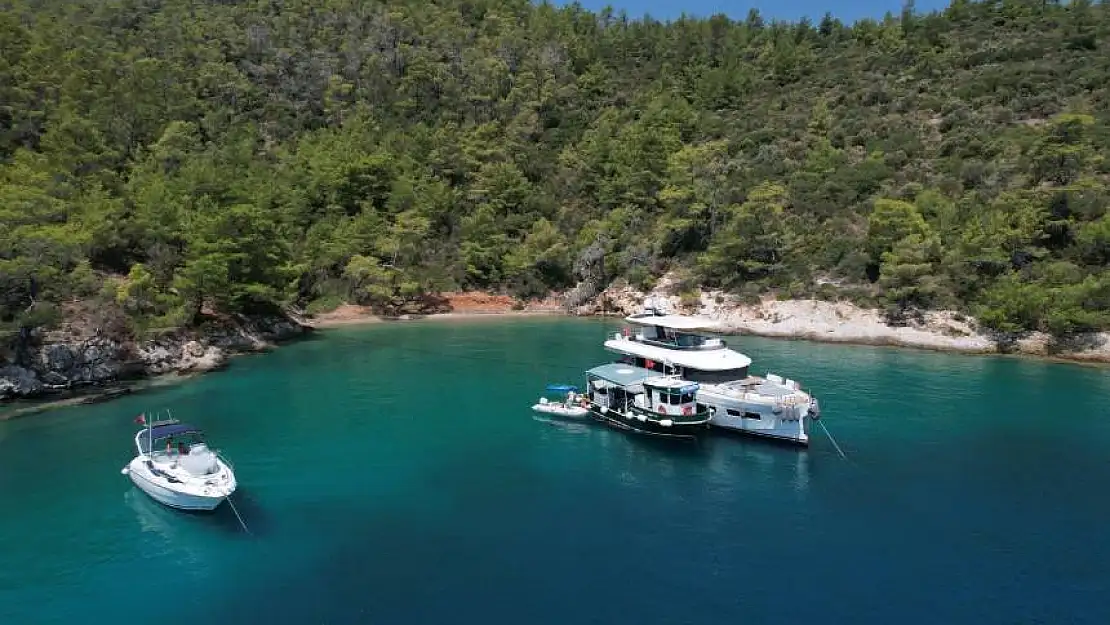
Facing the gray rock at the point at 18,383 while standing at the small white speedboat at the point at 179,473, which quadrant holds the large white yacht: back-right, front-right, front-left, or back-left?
back-right

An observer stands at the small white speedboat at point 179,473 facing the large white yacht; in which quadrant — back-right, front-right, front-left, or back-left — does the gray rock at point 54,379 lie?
back-left

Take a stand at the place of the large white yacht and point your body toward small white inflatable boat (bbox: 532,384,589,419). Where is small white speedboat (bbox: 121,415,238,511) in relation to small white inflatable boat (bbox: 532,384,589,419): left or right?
left

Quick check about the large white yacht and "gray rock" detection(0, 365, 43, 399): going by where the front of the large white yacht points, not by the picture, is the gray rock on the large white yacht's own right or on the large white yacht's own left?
on the large white yacht's own right

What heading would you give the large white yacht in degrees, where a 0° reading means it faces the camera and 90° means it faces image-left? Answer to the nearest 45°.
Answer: approximately 315°

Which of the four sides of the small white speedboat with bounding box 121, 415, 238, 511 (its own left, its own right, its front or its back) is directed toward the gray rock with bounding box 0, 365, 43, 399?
back

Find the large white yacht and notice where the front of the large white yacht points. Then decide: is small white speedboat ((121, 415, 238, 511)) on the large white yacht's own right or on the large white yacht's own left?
on the large white yacht's own right

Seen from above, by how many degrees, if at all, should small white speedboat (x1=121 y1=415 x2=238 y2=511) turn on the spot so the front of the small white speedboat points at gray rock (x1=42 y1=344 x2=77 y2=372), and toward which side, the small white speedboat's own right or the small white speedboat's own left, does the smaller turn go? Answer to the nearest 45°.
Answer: approximately 135° to the small white speedboat's own left
